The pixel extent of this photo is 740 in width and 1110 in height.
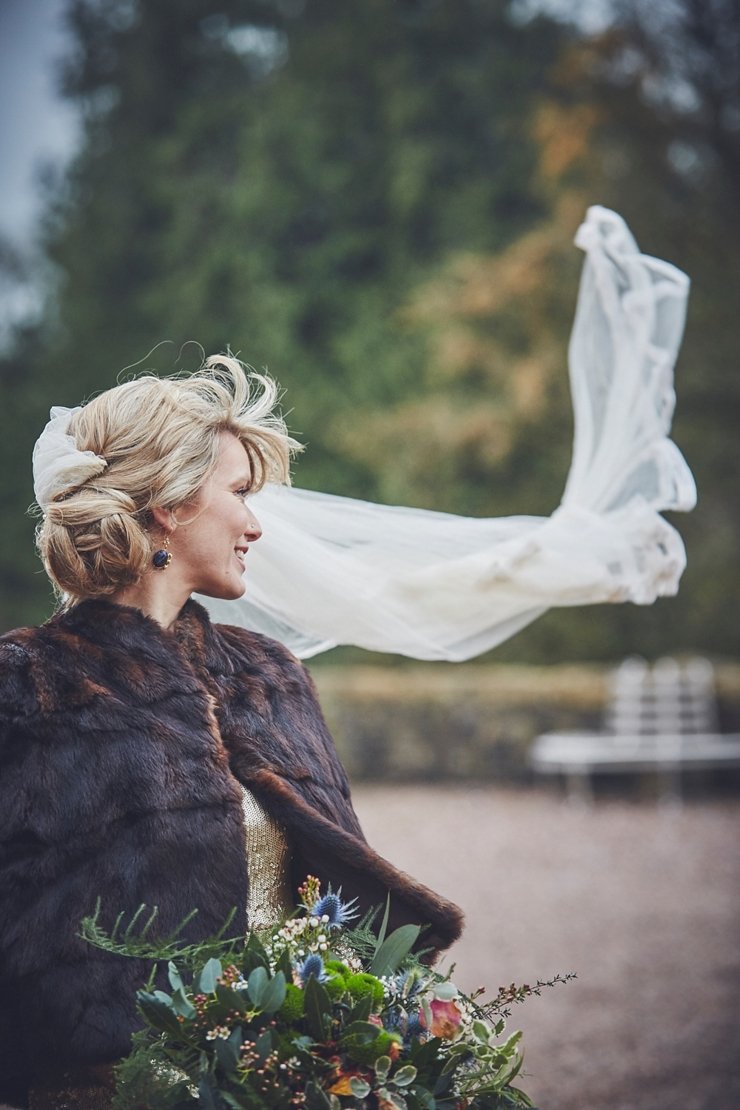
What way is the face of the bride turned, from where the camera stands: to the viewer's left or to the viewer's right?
to the viewer's right

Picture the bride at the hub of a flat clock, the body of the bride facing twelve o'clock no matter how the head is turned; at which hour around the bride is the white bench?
The white bench is roughly at 8 o'clock from the bride.

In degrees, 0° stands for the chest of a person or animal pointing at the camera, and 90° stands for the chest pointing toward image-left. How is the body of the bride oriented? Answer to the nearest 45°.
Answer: approximately 315°
